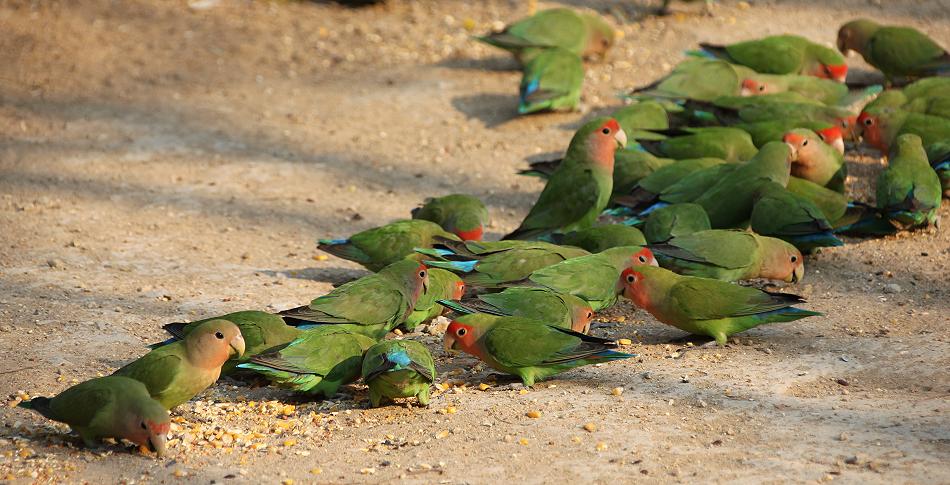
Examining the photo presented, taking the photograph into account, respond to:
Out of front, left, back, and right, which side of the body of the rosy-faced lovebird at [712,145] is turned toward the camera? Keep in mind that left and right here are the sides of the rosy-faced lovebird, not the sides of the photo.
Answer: right

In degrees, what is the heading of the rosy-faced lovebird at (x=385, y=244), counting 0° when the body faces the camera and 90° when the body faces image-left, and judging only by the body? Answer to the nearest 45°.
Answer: approximately 270°

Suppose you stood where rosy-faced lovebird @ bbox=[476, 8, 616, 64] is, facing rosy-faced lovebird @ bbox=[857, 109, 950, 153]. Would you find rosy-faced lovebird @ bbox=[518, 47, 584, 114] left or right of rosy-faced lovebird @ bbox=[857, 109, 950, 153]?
right

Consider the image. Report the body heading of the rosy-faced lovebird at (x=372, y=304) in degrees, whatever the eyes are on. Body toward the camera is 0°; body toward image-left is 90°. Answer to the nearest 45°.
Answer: approximately 270°

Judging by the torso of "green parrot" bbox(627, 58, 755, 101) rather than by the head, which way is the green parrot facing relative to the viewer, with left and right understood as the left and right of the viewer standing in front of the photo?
facing to the right of the viewer

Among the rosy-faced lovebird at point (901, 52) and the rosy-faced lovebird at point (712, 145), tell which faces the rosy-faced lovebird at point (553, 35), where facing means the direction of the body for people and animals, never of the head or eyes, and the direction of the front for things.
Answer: the rosy-faced lovebird at point (901, 52)

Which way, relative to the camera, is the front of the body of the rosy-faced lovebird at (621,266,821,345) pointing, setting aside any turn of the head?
to the viewer's left

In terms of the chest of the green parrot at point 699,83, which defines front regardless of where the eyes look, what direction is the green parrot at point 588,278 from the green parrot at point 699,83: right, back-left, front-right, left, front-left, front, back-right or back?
right

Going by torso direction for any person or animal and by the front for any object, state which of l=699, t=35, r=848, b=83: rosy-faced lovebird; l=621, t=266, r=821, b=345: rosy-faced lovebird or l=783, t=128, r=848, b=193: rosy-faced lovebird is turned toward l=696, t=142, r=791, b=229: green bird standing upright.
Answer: l=783, t=128, r=848, b=193: rosy-faced lovebird

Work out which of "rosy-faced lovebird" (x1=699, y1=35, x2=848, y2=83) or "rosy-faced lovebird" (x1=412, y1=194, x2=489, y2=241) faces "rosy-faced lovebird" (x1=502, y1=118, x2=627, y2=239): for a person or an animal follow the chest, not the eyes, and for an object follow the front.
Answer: "rosy-faced lovebird" (x1=412, y1=194, x2=489, y2=241)

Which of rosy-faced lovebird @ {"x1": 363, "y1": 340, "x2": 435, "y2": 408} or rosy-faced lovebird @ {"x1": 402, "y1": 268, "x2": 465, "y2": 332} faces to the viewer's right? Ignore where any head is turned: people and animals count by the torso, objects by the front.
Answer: rosy-faced lovebird @ {"x1": 402, "y1": 268, "x2": 465, "y2": 332}

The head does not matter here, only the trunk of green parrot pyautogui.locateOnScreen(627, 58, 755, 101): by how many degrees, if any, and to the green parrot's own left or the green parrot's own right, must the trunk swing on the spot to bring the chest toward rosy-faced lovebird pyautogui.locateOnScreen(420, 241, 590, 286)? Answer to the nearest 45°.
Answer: approximately 90° to the green parrot's own right

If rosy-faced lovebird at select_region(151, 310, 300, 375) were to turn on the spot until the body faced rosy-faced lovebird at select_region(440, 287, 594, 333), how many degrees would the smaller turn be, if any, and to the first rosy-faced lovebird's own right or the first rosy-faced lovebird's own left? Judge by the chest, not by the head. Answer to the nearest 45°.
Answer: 0° — it already faces it

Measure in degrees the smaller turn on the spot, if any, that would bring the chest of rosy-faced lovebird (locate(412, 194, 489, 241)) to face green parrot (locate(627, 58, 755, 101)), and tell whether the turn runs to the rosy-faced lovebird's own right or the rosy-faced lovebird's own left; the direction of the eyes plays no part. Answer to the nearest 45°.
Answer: approximately 45° to the rosy-faced lovebird's own left

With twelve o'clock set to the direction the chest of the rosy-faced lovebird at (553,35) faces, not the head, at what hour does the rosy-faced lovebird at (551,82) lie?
the rosy-faced lovebird at (551,82) is roughly at 3 o'clock from the rosy-faced lovebird at (553,35).
